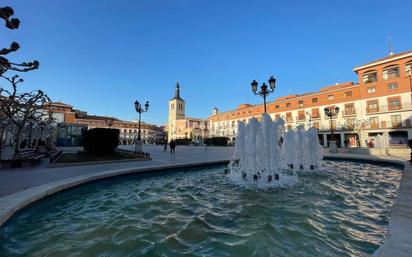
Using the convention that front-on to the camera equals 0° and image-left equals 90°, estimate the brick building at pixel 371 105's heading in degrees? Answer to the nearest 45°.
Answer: approximately 45°

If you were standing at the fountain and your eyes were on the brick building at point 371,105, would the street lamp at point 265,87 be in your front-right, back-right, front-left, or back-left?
front-left

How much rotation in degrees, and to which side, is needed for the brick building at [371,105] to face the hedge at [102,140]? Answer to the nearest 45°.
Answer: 0° — it already faces it

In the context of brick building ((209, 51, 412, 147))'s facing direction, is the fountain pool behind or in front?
in front

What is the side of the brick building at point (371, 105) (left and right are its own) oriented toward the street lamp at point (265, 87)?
front

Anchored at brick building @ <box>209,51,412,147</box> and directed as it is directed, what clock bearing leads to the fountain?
The fountain is roughly at 11 o'clock from the brick building.
